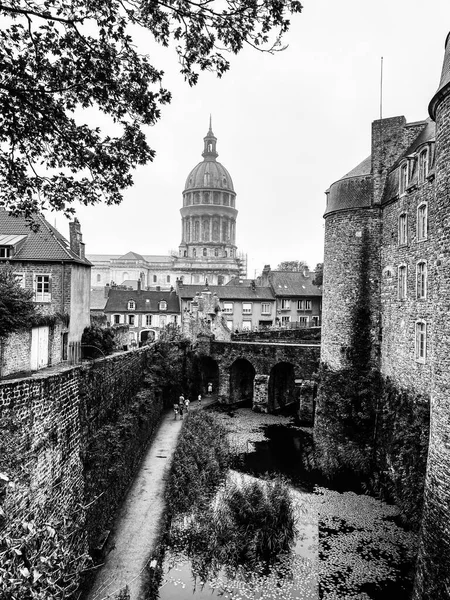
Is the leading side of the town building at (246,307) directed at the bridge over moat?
yes

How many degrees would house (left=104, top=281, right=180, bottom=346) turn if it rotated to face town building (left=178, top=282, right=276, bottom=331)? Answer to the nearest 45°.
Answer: approximately 90° to its left

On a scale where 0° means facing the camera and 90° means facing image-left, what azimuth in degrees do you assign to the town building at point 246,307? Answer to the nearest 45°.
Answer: approximately 0°

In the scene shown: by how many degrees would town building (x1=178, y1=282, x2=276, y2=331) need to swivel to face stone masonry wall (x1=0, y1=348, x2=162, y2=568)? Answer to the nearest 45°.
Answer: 0° — it already faces it

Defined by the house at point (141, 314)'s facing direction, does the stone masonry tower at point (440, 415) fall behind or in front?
in front

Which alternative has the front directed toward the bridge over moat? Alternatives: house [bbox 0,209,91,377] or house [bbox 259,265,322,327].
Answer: house [bbox 259,265,322,327]

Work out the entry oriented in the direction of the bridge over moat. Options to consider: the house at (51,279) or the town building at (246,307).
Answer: the town building

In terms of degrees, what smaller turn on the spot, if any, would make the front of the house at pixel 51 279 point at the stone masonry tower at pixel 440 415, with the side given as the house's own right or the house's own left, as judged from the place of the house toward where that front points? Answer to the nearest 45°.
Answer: approximately 45° to the house's own left

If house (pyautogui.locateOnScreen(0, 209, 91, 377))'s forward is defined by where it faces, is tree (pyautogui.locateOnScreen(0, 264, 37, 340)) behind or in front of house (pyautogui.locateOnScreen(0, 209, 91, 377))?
in front
